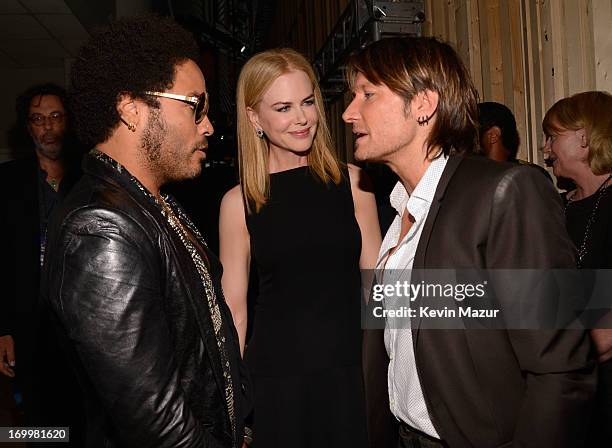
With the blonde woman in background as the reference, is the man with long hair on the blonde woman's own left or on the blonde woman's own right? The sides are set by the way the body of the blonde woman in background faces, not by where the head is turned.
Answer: on the blonde woman's own left

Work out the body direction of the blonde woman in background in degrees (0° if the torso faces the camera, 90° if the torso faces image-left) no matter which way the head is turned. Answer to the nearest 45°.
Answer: approximately 90°

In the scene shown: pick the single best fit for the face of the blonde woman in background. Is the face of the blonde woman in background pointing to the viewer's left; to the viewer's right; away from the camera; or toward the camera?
to the viewer's left

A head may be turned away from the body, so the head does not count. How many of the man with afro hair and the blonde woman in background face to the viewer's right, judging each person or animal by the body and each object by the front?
1

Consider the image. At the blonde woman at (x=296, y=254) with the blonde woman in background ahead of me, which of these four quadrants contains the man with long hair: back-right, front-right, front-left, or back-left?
front-right

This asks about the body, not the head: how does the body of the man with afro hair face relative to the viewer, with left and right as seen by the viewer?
facing to the right of the viewer

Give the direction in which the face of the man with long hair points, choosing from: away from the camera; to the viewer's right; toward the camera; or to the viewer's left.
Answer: to the viewer's left
